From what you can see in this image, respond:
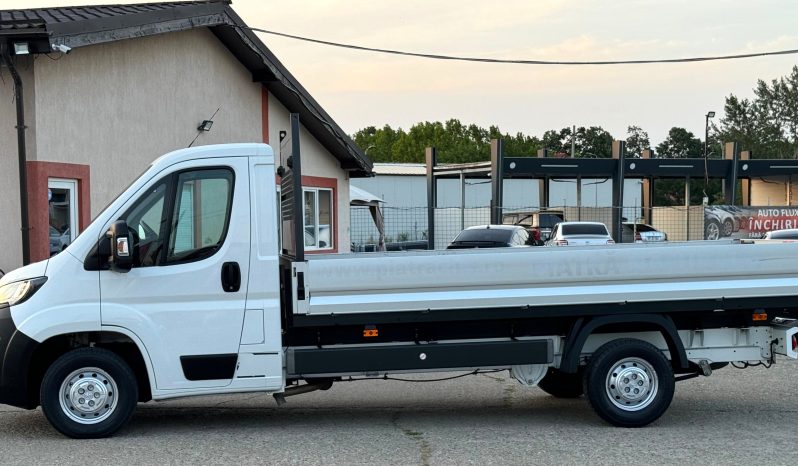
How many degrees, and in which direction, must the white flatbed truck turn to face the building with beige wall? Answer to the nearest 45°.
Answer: approximately 45° to its right

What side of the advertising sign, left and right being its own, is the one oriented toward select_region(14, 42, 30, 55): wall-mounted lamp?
front

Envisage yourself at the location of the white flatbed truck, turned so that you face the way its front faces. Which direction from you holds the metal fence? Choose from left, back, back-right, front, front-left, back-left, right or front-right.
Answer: right

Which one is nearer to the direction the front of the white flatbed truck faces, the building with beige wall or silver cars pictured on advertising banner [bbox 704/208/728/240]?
the building with beige wall

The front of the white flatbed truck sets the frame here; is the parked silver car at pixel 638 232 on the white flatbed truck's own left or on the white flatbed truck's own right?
on the white flatbed truck's own right

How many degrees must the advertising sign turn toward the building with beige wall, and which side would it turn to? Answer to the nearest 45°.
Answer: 0° — it already faces it

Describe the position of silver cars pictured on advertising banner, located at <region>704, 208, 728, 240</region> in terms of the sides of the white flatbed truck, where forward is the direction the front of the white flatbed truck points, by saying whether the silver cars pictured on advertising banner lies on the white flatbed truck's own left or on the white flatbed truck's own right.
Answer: on the white flatbed truck's own right

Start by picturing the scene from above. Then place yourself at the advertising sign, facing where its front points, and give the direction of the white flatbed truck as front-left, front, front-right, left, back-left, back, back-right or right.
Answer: front

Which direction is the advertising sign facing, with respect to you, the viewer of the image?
facing the viewer

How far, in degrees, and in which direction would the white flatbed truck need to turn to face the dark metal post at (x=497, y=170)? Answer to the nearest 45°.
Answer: approximately 90° to its right

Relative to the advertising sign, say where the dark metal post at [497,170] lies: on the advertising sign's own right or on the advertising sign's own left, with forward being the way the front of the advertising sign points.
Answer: on the advertising sign's own right

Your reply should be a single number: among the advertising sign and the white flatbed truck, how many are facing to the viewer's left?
1

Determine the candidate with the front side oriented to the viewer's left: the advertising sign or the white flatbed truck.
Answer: the white flatbed truck

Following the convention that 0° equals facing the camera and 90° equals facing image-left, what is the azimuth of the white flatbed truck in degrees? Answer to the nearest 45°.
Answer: approximately 90°
